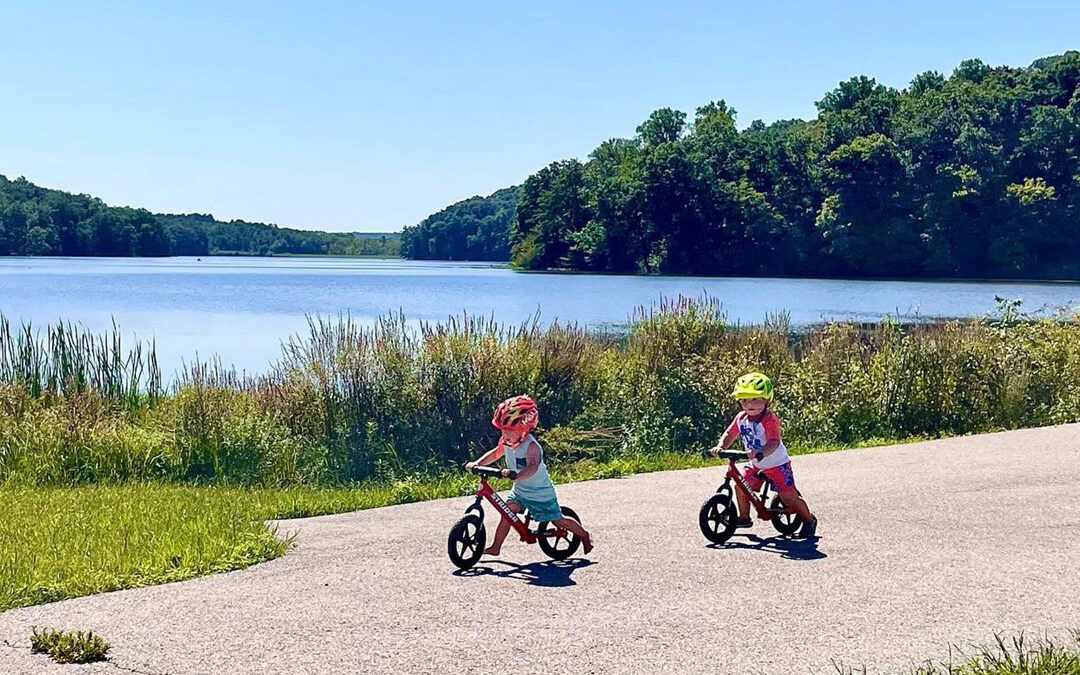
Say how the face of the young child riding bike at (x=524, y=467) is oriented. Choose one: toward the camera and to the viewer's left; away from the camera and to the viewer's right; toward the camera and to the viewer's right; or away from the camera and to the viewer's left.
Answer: toward the camera and to the viewer's left

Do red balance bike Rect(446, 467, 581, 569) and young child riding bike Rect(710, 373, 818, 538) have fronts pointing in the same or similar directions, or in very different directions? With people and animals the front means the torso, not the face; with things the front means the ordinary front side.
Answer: same or similar directions

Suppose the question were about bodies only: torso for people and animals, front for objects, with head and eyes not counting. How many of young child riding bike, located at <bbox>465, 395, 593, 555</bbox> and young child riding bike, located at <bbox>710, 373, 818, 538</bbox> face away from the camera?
0

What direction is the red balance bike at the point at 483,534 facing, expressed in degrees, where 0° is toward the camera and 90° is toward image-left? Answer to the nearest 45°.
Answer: approximately 45°

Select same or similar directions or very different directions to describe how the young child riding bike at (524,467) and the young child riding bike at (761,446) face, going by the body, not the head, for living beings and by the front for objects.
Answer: same or similar directions

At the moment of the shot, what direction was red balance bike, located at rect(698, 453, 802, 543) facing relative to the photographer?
facing the viewer and to the left of the viewer

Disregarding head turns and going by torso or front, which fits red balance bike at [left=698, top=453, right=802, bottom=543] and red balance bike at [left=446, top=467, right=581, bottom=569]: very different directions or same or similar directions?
same or similar directions

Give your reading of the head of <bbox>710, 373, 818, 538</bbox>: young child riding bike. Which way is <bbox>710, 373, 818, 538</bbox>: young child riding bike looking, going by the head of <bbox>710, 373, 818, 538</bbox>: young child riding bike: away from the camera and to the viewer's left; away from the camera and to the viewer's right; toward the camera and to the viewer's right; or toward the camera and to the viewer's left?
toward the camera and to the viewer's left

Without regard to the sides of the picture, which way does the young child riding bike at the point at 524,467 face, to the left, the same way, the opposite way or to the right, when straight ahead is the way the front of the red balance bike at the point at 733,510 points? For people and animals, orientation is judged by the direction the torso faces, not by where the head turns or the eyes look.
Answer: the same way

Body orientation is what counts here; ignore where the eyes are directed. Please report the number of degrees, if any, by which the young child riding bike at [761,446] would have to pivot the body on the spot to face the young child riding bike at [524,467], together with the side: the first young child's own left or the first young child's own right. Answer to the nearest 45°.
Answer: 0° — they already face them

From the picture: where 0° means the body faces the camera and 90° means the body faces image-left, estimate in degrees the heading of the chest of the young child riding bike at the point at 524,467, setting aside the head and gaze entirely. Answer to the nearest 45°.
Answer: approximately 45°
